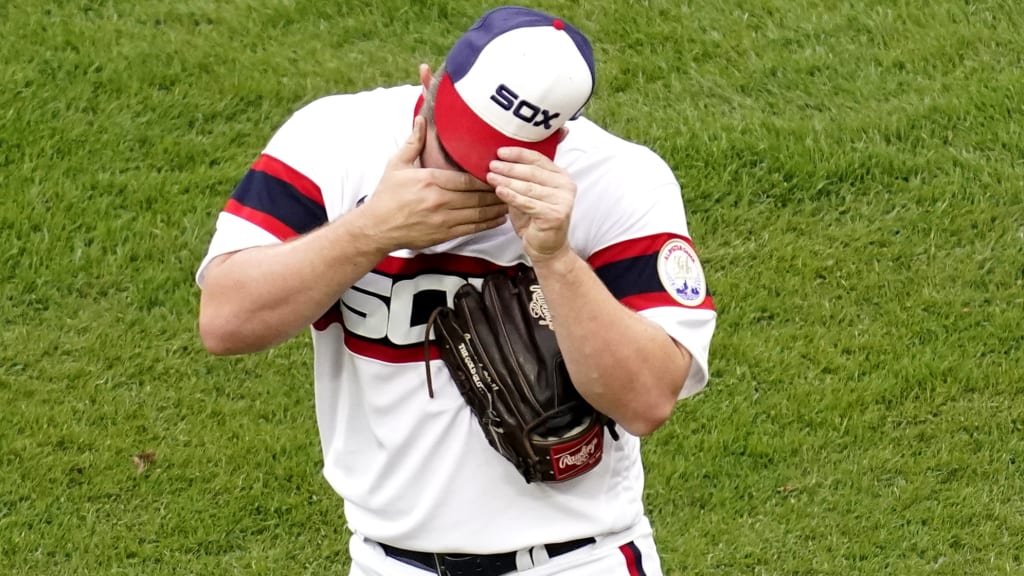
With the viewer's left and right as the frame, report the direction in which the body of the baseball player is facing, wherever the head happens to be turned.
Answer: facing the viewer

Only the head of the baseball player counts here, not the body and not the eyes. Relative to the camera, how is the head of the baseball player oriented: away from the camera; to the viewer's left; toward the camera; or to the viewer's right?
toward the camera
